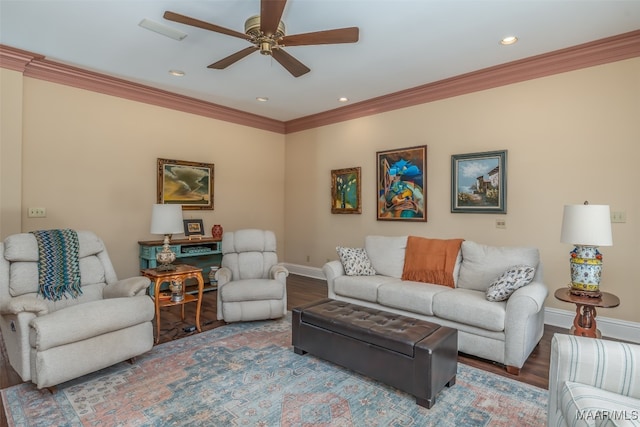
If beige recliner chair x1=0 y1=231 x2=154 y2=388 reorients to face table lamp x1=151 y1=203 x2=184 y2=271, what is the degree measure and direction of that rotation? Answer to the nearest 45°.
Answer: approximately 90° to its left

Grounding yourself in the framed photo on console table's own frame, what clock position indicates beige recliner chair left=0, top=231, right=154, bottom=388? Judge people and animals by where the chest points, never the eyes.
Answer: The beige recliner chair is roughly at 2 o'clock from the framed photo on console table.

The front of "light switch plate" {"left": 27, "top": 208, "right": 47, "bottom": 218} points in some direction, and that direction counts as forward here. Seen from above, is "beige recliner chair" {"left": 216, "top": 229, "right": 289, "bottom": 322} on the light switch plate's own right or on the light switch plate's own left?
on the light switch plate's own left

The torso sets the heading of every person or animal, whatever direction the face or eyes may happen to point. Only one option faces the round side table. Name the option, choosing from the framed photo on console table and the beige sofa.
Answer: the framed photo on console table

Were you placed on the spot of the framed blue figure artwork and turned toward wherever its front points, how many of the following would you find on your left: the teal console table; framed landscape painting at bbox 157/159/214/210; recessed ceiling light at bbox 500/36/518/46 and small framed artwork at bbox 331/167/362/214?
1

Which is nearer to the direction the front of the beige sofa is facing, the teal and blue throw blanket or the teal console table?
the teal and blue throw blanket

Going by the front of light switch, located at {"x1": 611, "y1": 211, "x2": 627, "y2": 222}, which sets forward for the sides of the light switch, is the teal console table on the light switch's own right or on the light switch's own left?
on the light switch's own right

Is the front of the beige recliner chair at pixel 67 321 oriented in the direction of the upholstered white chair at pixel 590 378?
yes

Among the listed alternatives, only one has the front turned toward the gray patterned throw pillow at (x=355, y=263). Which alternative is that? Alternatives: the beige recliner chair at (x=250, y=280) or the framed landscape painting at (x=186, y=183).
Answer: the framed landscape painting

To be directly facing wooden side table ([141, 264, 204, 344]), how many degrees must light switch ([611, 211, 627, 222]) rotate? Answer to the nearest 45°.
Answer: approximately 45° to its right
